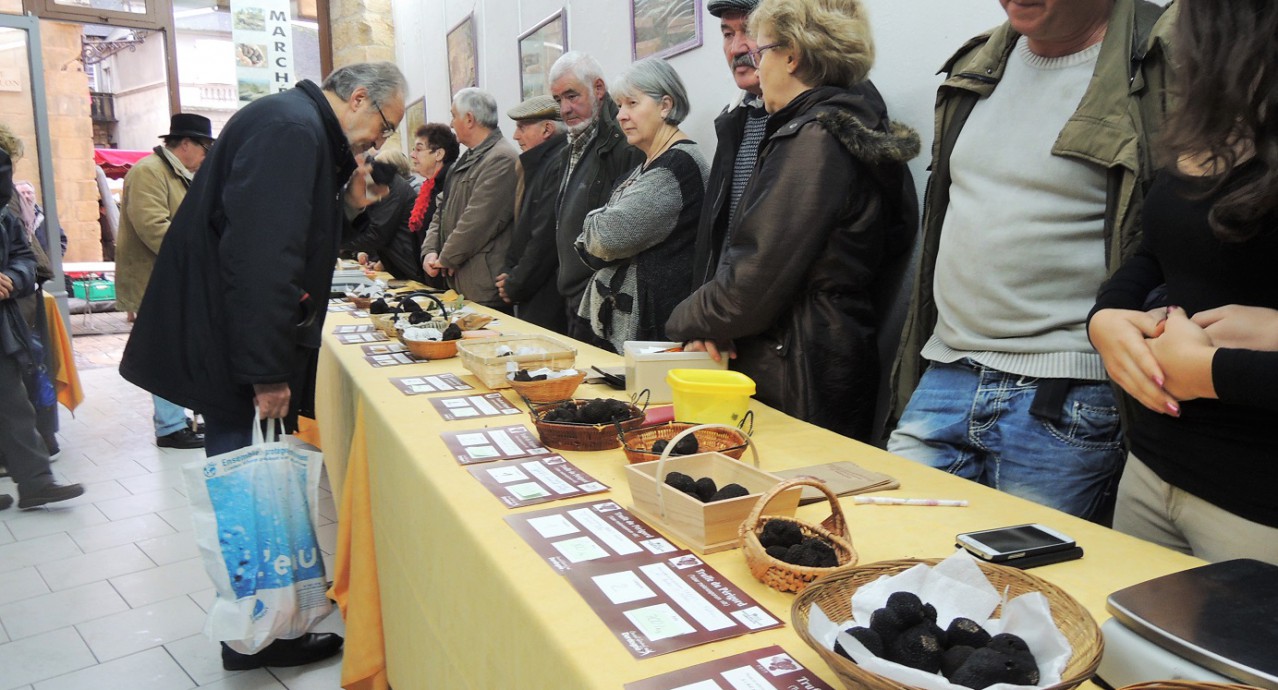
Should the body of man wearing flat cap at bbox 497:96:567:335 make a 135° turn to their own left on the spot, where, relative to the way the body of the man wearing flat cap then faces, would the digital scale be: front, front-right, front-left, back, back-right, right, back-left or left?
front-right

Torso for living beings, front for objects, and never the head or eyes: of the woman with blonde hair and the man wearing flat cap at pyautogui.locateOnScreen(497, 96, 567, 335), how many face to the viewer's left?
2

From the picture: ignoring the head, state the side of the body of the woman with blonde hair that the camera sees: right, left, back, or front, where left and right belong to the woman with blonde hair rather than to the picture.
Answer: left

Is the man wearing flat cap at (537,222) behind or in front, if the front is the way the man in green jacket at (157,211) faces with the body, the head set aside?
in front

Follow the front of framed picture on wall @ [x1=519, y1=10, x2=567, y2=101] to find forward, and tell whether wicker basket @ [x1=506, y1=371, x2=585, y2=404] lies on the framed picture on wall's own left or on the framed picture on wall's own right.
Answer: on the framed picture on wall's own left

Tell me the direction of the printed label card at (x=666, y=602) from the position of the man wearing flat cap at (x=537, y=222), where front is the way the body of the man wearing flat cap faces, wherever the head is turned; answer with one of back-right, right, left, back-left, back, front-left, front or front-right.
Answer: left

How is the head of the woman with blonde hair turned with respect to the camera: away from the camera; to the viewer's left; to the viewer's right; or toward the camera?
to the viewer's left

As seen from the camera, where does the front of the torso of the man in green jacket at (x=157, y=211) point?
to the viewer's right

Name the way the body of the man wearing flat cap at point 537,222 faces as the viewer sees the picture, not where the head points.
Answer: to the viewer's left

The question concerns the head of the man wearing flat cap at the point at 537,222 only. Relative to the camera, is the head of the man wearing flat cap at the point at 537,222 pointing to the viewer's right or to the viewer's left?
to the viewer's left
